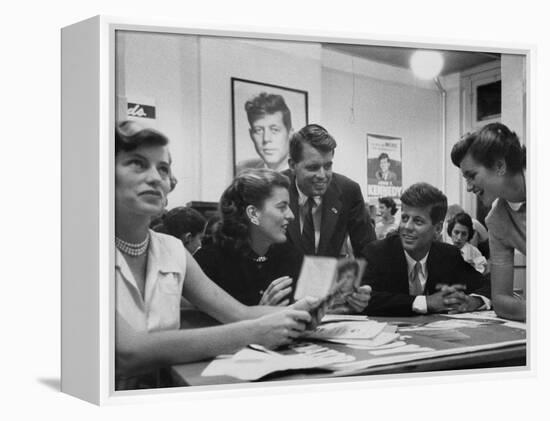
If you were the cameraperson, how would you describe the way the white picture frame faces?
facing the viewer and to the right of the viewer
